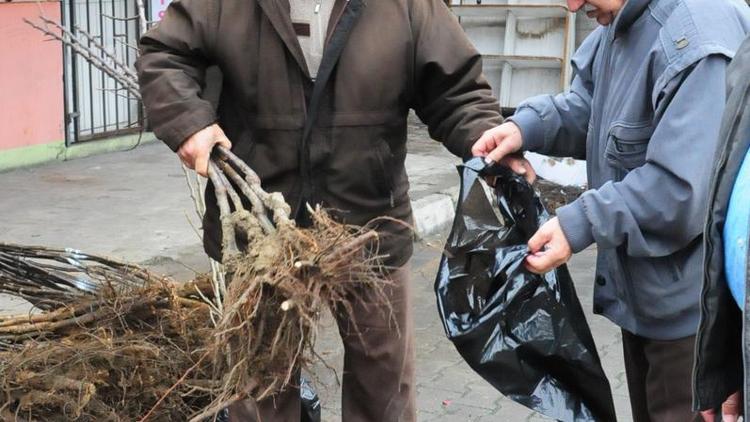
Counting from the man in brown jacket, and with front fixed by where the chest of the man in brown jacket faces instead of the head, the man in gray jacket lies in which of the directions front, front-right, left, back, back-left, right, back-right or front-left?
front-left

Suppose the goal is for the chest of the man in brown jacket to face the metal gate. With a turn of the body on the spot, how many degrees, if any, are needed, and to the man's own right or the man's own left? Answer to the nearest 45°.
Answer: approximately 180°

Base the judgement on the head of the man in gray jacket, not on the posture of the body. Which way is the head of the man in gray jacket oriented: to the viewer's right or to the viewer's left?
to the viewer's left

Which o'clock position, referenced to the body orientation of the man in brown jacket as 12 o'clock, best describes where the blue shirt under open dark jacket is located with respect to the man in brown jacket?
The blue shirt under open dark jacket is roughly at 11 o'clock from the man in brown jacket.

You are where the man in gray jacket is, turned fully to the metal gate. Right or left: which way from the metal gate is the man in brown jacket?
left

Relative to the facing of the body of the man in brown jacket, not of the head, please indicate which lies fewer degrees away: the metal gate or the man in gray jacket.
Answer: the man in gray jacket

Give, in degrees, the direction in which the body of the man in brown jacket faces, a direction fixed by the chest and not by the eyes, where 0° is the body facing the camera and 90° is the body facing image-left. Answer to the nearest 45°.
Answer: approximately 0°
